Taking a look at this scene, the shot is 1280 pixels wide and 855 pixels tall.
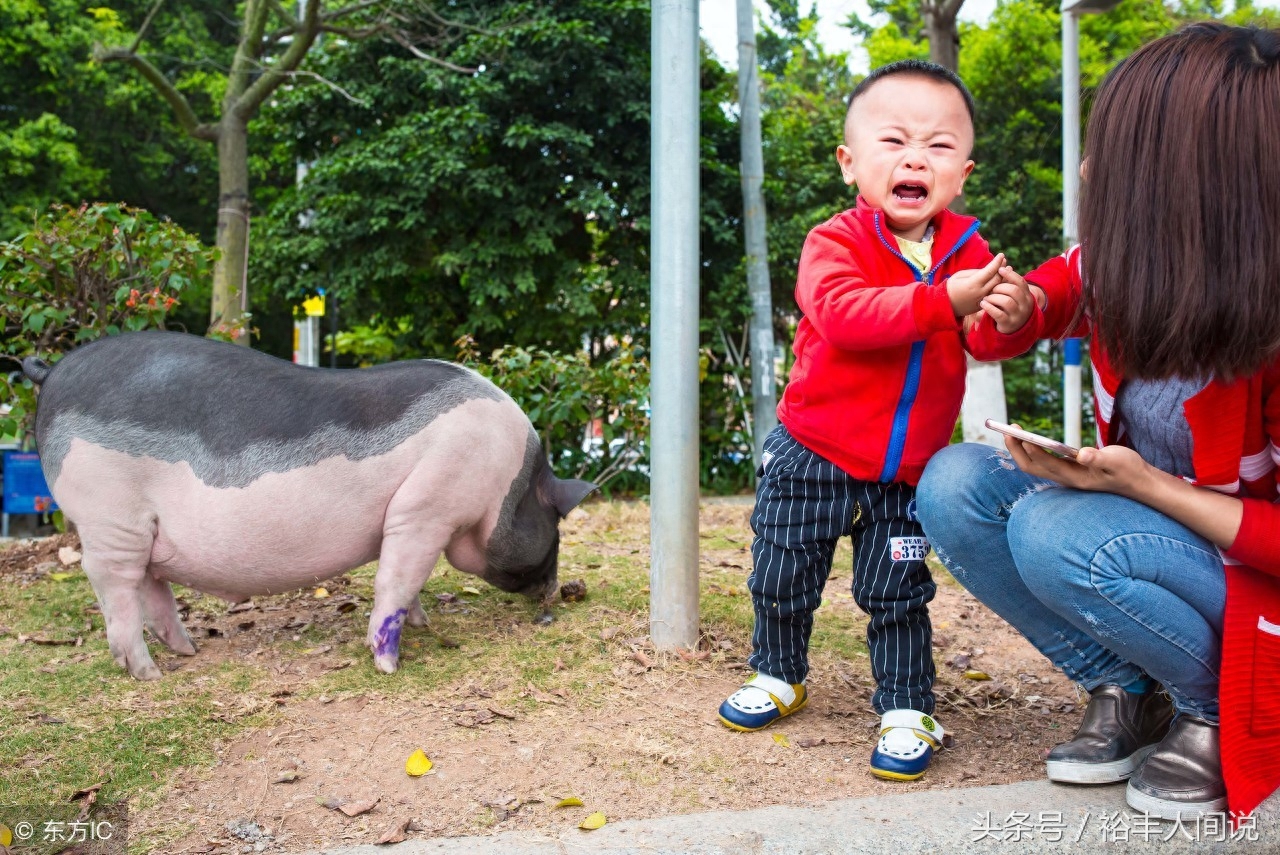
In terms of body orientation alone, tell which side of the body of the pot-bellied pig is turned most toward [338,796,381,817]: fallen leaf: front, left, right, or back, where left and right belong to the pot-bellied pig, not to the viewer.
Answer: right

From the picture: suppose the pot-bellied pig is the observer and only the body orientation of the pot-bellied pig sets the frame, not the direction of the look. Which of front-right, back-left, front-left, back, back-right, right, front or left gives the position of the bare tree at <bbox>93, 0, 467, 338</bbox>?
left

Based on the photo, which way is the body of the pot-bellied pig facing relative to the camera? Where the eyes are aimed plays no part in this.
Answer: to the viewer's right

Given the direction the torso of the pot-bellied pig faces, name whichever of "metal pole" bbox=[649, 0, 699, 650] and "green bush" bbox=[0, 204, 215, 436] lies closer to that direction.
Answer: the metal pole

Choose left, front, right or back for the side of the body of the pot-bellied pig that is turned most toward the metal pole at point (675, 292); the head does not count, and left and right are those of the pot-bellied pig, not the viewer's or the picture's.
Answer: front

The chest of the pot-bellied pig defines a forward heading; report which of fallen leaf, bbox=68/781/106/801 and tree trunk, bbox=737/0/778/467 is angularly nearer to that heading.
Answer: the tree trunk

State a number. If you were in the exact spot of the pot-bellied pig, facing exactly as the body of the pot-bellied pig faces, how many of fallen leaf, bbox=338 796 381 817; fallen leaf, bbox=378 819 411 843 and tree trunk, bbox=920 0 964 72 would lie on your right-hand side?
2

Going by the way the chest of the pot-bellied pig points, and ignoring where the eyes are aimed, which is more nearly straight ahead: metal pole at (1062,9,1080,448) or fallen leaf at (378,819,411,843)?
the metal pole

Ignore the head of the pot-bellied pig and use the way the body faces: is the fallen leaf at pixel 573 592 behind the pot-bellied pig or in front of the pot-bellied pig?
in front
